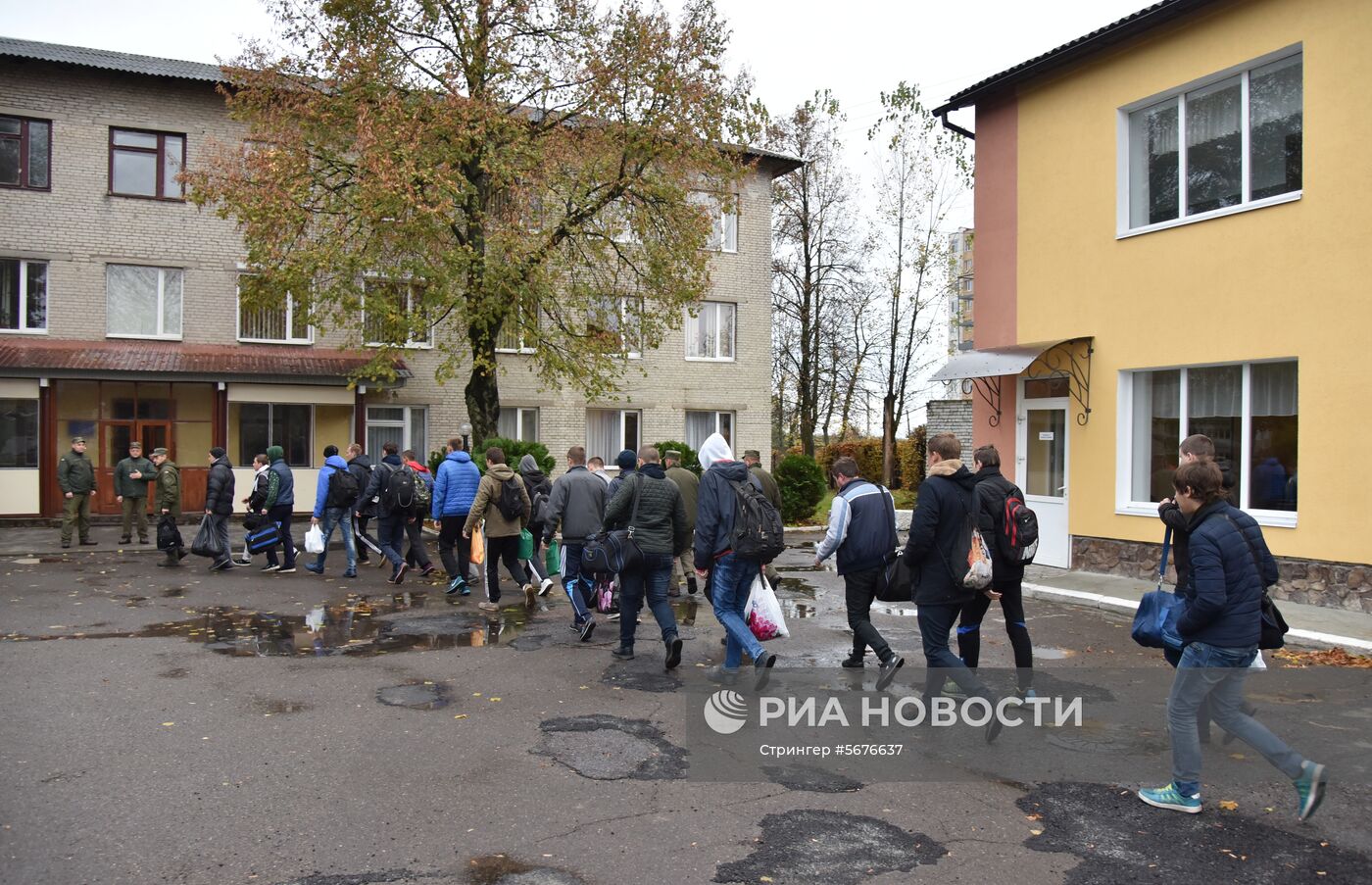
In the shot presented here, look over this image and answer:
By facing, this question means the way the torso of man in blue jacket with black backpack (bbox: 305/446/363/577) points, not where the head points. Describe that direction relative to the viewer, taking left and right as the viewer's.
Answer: facing away from the viewer and to the left of the viewer

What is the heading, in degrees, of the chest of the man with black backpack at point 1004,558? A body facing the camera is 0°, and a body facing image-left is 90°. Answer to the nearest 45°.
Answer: approximately 135°

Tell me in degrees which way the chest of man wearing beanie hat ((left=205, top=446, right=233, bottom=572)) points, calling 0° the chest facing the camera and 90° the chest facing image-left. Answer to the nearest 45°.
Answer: approximately 90°

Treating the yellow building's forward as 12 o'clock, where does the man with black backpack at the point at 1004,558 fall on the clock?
The man with black backpack is roughly at 11 o'clock from the yellow building.

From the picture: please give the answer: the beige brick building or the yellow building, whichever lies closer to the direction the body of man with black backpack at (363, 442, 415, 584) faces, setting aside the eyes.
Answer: the beige brick building

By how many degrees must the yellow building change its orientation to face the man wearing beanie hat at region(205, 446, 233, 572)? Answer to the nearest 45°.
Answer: approximately 45° to its right

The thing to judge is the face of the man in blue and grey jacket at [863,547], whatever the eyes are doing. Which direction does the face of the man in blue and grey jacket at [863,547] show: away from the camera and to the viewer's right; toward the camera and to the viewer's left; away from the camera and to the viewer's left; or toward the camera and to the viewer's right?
away from the camera and to the viewer's left

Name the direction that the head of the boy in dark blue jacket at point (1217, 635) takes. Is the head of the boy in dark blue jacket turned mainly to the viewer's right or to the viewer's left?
to the viewer's left

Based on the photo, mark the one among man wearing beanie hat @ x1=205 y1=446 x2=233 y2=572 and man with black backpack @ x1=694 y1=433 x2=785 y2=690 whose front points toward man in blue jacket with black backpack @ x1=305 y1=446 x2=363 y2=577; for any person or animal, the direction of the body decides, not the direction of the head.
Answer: the man with black backpack

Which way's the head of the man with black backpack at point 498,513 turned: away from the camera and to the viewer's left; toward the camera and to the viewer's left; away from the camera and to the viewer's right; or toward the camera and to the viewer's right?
away from the camera and to the viewer's left

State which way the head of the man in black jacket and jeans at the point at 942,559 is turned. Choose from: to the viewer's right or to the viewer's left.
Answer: to the viewer's left

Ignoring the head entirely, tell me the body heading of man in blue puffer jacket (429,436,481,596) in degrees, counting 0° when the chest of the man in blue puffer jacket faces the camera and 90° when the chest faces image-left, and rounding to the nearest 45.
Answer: approximately 135°

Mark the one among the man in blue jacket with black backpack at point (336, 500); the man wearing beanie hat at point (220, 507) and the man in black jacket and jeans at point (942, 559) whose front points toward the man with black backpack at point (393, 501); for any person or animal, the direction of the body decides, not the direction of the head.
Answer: the man in black jacket and jeans
